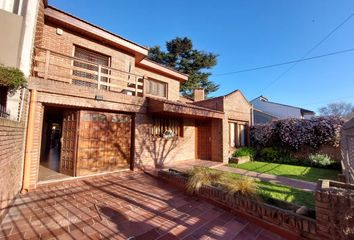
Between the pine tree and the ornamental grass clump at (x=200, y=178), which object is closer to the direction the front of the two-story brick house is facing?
the ornamental grass clump

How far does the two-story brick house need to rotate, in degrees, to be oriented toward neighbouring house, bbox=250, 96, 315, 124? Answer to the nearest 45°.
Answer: approximately 90° to its left

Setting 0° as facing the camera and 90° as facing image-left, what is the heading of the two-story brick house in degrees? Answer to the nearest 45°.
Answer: approximately 315°

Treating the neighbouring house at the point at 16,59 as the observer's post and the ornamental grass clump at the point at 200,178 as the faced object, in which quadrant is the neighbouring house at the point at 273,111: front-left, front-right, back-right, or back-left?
front-left

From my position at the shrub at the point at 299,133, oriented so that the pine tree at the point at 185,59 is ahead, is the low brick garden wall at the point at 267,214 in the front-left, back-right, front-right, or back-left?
back-left

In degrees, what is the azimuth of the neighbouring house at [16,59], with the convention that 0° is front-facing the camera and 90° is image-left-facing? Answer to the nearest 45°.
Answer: approximately 315°

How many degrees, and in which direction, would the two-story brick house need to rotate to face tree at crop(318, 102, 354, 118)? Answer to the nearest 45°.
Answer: approximately 90° to its left

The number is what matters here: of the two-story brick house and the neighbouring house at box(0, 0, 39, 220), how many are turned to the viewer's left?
0

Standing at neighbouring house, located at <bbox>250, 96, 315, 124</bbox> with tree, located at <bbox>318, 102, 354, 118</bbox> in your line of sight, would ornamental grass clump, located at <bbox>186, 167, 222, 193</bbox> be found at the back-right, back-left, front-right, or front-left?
back-right

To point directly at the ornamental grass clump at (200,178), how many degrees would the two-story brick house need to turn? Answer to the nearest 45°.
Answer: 0° — it already faces it

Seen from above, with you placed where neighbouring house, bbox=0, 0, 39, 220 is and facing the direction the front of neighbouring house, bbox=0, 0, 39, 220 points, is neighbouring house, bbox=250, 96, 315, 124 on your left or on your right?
on your left
